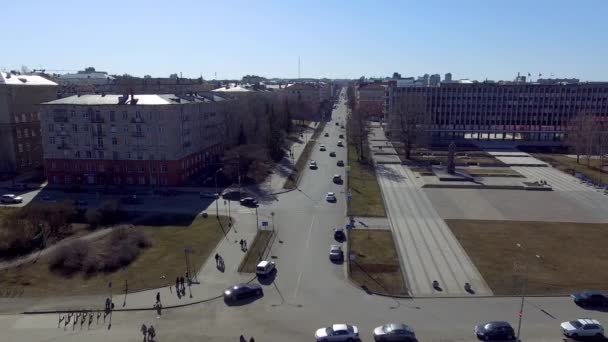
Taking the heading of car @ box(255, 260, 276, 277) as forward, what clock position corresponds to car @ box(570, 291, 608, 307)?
car @ box(570, 291, 608, 307) is roughly at 8 o'clock from car @ box(255, 260, 276, 277).

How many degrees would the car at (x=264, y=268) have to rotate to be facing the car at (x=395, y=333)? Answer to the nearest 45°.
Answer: approximately 90° to its left

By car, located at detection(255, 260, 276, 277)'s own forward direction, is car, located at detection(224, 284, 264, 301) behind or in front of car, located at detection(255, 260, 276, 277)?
in front

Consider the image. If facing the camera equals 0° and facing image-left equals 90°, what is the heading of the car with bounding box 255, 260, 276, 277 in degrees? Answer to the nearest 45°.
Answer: approximately 45°

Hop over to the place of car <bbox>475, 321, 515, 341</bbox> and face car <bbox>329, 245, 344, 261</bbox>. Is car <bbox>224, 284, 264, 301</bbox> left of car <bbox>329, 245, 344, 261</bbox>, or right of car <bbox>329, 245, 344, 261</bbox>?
left

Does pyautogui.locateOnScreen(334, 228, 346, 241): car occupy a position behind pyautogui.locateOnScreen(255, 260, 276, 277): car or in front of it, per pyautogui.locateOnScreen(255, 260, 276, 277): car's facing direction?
behind

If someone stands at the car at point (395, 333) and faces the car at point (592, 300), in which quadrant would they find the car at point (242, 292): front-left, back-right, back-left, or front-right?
back-left

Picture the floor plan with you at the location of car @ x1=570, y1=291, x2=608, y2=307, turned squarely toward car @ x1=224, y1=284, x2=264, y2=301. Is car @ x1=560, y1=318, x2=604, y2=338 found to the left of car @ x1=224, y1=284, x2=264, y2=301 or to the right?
left
